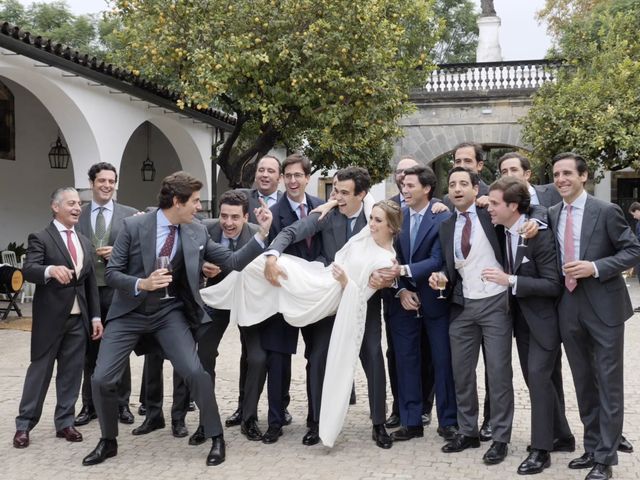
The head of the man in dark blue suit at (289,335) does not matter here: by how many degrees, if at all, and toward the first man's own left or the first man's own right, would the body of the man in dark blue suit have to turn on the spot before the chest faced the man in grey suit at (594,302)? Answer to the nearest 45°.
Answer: approximately 45° to the first man's own left

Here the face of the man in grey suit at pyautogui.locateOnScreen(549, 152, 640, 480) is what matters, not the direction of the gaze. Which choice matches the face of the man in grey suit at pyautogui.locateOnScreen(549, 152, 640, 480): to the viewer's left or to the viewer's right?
to the viewer's left

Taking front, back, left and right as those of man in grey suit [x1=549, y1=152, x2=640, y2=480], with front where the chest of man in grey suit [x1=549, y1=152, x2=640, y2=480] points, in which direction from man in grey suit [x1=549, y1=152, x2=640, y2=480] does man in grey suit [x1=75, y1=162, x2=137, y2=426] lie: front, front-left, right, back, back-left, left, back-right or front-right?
front-right

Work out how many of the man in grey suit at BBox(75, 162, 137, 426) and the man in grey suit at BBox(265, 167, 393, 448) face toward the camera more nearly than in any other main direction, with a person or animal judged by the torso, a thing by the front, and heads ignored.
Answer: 2

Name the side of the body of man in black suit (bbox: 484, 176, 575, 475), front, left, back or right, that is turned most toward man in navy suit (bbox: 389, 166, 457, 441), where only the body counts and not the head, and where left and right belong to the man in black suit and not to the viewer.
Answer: right

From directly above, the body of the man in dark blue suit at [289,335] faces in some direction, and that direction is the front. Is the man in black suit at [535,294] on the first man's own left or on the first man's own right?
on the first man's own left

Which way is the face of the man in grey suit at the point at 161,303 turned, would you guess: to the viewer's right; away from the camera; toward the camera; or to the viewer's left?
to the viewer's right

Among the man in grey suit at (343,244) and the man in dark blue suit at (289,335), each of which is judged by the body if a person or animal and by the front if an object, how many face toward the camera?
2

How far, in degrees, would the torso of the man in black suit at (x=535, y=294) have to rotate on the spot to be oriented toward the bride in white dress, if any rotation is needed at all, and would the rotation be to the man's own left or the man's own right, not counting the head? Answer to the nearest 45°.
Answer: approximately 45° to the man's own right

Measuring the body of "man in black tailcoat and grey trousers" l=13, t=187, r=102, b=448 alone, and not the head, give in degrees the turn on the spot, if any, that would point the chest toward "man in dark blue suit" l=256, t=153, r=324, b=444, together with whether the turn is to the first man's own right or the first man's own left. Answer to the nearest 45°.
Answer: approximately 45° to the first man's own left

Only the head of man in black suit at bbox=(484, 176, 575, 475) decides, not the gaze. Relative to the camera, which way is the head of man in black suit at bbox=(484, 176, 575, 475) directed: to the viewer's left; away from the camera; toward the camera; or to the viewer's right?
to the viewer's left

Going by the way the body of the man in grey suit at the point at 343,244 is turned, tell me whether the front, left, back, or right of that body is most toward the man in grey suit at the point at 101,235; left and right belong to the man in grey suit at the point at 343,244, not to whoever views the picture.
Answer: right
